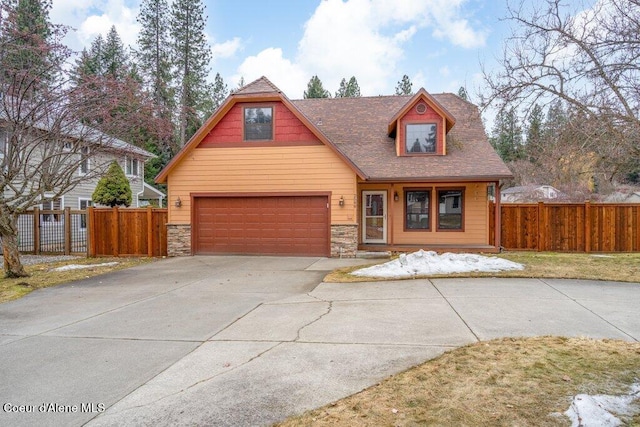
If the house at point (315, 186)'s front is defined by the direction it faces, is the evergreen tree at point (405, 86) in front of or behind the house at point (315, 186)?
behind

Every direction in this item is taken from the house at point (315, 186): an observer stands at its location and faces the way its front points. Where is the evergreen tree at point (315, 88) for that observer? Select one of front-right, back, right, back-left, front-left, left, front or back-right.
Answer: back

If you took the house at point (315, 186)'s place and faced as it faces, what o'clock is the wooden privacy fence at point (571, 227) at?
The wooden privacy fence is roughly at 9 o'clock from the house.

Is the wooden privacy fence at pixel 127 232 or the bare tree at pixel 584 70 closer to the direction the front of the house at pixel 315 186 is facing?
the bare tree

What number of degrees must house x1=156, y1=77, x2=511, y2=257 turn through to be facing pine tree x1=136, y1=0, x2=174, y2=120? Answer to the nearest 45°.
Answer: approximately 135° to its right

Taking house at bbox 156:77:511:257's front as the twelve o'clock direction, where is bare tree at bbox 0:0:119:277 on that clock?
The bare tree is roughly at 2 o'clock from the house.

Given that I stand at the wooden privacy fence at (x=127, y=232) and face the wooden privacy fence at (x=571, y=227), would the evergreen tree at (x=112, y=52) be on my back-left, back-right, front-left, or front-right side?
back-left

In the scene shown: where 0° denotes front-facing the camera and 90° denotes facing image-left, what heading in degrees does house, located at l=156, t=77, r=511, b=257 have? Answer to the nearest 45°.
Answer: approximately 0°

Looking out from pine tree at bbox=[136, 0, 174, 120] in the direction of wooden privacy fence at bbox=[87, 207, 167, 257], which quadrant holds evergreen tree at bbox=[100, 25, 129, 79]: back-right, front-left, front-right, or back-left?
back-right
